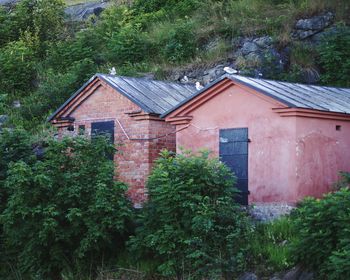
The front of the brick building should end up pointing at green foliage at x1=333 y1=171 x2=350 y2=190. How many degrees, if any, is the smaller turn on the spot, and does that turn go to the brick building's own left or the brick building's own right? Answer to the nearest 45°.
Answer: approximately 90° to the brick building's own left

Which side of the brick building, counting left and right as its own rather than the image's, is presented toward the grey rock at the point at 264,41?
back

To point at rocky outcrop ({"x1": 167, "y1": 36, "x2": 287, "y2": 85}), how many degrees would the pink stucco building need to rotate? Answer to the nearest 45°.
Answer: approximately 135° to its right

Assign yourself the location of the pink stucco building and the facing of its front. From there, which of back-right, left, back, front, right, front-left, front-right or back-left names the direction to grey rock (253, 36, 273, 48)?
back-right

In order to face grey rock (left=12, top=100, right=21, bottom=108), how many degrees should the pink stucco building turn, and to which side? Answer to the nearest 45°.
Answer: approximately 90° to its right

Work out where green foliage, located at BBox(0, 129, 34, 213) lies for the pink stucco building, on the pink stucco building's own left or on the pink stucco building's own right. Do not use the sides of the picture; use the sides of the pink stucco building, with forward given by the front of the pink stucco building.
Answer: on the pink stucco building's own right

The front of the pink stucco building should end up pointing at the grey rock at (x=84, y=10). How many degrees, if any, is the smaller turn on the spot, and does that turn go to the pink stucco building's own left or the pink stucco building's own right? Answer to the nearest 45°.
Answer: approximately 90° to the pink stucco building's own right

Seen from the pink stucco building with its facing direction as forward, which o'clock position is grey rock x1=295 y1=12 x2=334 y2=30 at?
The grey rock is roughly at 5 o'clock from the pink stucco building.
